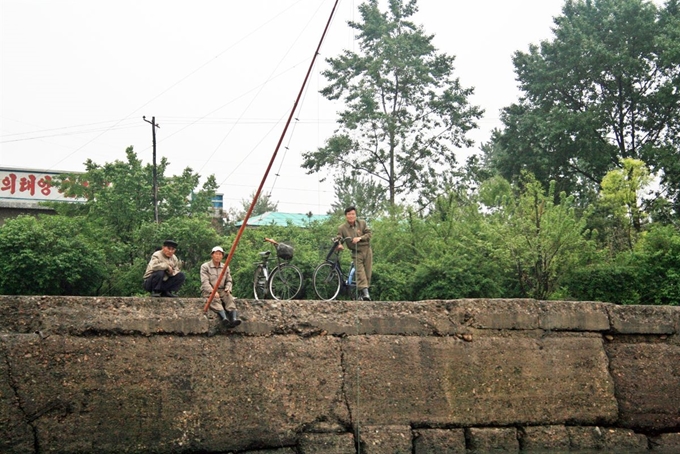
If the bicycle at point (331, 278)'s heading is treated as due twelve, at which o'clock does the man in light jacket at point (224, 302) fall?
The man in light jacket is roughly at 11 o'clock from the bicycle.

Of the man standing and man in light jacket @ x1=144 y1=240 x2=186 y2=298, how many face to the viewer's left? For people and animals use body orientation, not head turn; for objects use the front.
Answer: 0

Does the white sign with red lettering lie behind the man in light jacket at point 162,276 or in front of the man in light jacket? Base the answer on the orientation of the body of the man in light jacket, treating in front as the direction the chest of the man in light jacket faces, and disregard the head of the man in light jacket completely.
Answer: behind

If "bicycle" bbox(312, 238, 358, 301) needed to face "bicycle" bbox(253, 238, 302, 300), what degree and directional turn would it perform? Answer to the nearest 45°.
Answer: approximately 45° to its right

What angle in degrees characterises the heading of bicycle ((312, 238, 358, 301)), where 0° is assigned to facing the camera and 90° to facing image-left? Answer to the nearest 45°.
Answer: approximately 45°

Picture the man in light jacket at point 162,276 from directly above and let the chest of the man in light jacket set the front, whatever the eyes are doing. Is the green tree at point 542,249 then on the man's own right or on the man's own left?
on the man's own left

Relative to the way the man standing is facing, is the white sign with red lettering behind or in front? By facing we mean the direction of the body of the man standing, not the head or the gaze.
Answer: behind

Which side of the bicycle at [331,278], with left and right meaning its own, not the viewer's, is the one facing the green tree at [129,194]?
right

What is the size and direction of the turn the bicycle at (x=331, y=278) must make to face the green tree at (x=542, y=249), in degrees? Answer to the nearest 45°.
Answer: approximately 135° to its left

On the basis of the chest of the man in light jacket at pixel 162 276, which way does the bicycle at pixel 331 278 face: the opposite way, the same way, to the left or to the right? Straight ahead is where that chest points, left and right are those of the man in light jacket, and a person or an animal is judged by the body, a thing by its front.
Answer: to the right

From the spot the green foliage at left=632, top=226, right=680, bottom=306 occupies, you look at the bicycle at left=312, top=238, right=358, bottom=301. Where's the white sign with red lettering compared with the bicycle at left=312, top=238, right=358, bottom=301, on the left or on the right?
right

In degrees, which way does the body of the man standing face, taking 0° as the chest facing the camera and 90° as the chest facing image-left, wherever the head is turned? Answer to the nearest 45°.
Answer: approximately 0°

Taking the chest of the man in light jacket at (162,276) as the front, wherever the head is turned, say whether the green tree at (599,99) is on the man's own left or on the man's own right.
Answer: on the man's own left

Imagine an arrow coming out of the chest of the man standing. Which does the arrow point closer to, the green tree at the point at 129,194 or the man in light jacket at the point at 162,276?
the man in light jacket

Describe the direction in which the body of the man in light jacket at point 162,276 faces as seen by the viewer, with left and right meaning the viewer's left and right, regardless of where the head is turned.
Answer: facing the viewer and to the right of the viewer
